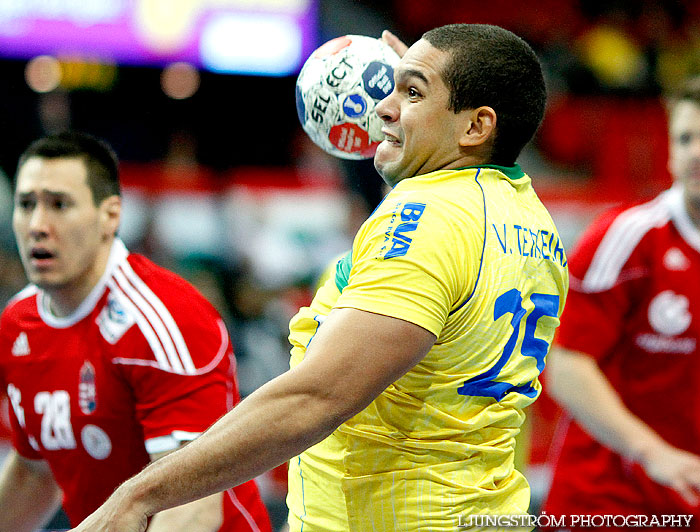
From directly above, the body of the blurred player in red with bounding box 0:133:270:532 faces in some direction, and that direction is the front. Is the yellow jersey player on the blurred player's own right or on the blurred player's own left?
on the blurred player's own left

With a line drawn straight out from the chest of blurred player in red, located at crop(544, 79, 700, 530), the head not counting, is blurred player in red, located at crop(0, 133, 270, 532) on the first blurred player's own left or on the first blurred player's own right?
on the first blurred player's own right

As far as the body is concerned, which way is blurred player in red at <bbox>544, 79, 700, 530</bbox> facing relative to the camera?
toward the camera

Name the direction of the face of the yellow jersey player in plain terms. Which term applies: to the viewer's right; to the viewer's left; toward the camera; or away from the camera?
to the viewer's left

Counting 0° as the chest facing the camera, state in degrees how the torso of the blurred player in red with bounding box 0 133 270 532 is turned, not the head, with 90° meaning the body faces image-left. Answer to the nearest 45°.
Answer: approximately 45°

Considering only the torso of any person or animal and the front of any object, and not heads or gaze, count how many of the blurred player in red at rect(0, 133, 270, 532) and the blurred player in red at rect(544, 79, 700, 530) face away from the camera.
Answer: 0

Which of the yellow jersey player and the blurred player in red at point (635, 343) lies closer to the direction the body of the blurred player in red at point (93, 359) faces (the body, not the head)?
the yellow jersey player

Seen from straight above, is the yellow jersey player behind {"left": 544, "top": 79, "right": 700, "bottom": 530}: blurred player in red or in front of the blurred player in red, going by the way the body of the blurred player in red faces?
in front

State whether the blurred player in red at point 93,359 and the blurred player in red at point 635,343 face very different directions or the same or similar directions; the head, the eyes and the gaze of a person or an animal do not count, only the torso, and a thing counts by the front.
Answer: same or similar directions
